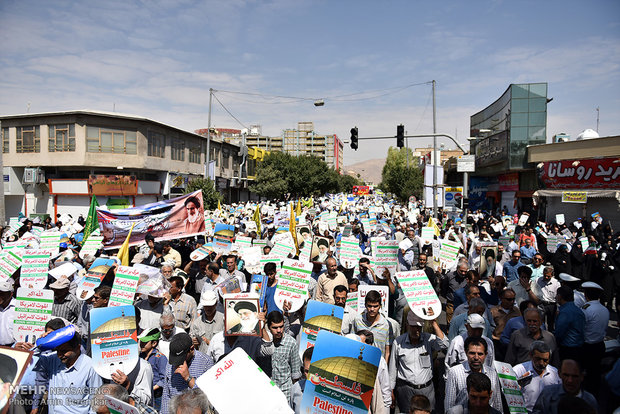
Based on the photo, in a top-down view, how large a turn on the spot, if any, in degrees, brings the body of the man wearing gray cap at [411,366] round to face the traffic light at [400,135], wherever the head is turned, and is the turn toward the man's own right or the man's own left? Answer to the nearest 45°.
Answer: approximately 180°

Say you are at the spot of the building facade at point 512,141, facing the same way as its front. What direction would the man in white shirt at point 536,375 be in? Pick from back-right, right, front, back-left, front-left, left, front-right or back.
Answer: front-left

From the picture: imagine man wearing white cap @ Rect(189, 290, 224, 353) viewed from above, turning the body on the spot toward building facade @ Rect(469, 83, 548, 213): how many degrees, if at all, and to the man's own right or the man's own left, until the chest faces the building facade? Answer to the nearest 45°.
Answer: approximately 90° to the man's own left

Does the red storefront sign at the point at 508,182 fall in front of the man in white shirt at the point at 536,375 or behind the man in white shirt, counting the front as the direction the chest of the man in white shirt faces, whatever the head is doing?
behind

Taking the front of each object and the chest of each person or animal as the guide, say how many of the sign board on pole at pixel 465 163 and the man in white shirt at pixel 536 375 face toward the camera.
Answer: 2

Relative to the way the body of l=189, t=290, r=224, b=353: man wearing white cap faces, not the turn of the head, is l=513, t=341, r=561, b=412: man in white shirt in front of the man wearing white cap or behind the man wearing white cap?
in front

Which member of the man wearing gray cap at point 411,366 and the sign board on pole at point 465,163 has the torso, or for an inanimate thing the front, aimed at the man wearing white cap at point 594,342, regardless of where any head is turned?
the sign board on pole

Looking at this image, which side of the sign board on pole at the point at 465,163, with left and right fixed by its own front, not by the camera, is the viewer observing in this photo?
front

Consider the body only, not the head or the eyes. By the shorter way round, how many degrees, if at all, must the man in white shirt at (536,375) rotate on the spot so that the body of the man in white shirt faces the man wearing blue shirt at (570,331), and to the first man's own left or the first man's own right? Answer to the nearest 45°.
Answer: approximately 180°

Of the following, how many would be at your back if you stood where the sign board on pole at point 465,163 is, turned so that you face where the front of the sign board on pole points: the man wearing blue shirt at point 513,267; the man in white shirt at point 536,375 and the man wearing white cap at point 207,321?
0

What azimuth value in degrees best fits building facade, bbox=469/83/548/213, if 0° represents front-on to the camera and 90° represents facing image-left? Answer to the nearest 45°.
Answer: approximately 45°

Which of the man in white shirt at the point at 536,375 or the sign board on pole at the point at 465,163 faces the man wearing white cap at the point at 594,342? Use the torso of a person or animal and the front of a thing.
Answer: the sign board on pole

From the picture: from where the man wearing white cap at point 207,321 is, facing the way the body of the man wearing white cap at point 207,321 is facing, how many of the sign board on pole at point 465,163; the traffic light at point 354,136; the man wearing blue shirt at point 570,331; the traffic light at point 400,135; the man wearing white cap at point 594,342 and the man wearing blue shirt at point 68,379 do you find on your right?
1

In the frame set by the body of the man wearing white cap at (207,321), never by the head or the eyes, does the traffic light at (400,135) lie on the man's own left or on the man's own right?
on the man's own left

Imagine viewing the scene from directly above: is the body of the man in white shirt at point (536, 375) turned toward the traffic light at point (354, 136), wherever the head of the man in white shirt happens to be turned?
no

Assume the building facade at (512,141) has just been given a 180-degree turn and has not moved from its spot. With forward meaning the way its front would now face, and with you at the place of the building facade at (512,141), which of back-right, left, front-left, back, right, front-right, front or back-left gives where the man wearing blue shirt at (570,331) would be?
back-right

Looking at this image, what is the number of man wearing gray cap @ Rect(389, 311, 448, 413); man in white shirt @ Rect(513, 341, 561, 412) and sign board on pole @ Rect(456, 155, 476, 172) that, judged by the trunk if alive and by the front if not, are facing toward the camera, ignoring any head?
3

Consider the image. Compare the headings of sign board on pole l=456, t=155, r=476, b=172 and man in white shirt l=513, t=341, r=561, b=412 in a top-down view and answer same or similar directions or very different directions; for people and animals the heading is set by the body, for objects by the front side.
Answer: same or similar directions

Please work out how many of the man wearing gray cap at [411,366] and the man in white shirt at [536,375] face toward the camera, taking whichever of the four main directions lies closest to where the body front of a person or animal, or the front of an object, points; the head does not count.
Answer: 2
